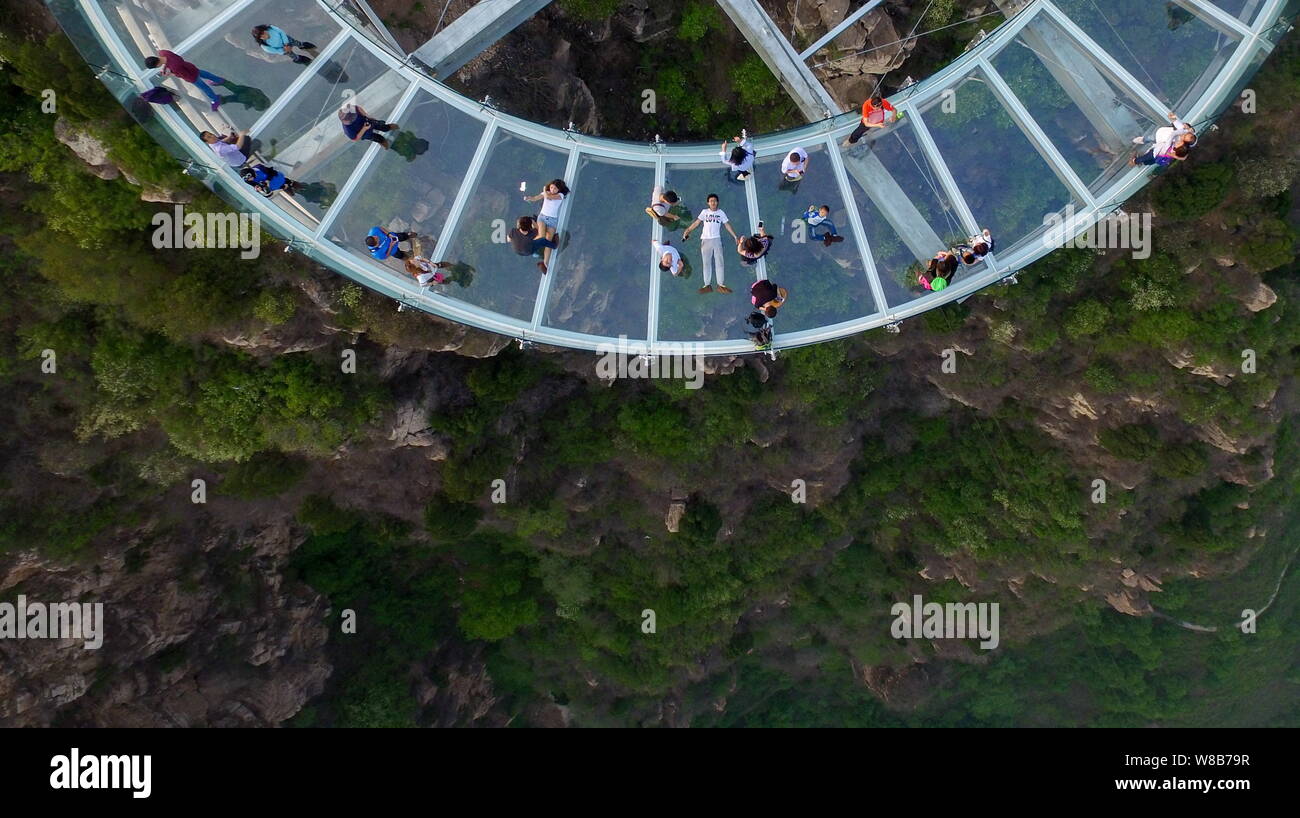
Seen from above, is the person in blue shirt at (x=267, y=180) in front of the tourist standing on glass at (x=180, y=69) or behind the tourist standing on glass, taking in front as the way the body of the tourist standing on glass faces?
behind

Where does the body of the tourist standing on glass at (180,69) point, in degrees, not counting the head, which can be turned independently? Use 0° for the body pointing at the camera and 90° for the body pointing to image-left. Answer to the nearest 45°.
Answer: approximately 45°

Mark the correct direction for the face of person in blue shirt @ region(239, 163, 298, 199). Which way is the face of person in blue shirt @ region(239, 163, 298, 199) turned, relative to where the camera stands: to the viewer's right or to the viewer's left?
to the viewer's left
